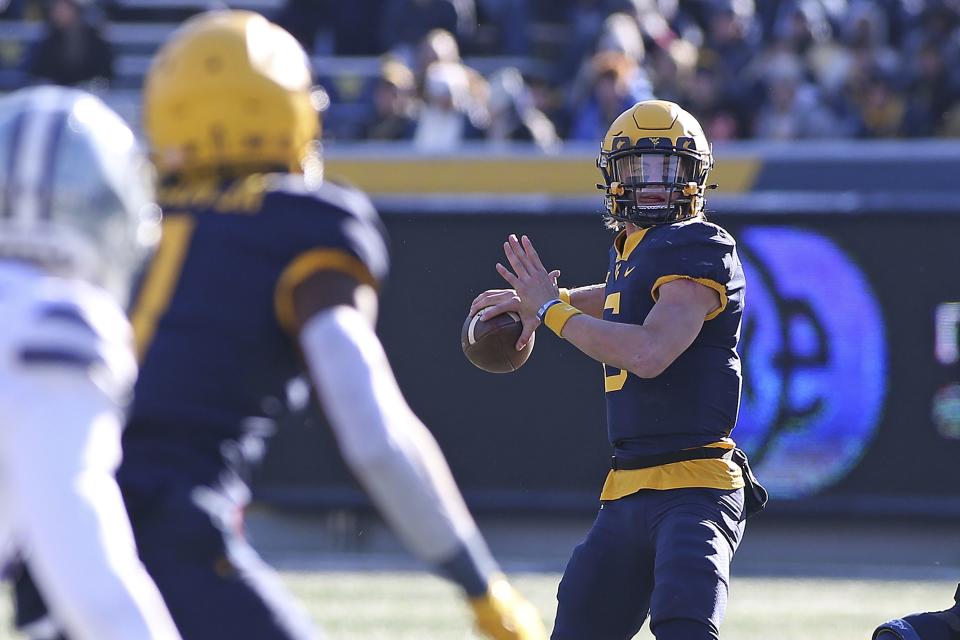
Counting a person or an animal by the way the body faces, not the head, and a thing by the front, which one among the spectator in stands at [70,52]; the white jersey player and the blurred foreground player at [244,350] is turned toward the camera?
the spectator in stands

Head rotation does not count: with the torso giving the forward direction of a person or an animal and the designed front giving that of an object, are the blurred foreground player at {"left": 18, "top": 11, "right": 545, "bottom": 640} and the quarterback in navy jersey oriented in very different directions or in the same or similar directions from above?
very different directions

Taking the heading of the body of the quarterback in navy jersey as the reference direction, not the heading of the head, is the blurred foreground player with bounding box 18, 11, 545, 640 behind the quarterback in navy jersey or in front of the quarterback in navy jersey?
in front

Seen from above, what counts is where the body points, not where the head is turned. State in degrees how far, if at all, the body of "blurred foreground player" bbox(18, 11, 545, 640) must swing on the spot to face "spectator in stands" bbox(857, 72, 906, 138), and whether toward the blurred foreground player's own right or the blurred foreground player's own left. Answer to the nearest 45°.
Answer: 0° — they already face them

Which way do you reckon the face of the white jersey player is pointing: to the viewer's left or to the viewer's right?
to the viewer's right

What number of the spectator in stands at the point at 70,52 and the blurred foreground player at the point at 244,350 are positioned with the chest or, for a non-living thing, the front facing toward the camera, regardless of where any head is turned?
1

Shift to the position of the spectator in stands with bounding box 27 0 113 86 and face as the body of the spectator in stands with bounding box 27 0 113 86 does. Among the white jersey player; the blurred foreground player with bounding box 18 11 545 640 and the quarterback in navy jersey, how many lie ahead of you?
3

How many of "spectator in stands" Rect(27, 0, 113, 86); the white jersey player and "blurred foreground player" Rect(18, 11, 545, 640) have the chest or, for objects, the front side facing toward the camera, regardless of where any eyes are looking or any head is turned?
1

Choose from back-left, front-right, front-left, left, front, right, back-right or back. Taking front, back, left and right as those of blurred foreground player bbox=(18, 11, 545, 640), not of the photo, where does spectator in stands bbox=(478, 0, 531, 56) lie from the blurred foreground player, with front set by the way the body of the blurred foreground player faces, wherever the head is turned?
front-left

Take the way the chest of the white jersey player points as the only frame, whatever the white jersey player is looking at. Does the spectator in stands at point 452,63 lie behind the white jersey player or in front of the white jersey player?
in front

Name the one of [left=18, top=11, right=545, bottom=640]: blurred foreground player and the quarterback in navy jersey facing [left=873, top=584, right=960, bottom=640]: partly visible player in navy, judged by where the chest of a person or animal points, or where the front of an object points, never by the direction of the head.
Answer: [left=18, top=11, right=545, bottom=640]: blurred foreground player

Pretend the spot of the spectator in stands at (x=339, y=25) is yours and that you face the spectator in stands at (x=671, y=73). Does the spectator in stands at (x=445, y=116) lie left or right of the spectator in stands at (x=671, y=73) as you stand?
right

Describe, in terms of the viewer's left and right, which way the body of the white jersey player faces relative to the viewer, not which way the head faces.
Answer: facing away from the viewer and to the right of the viewer
